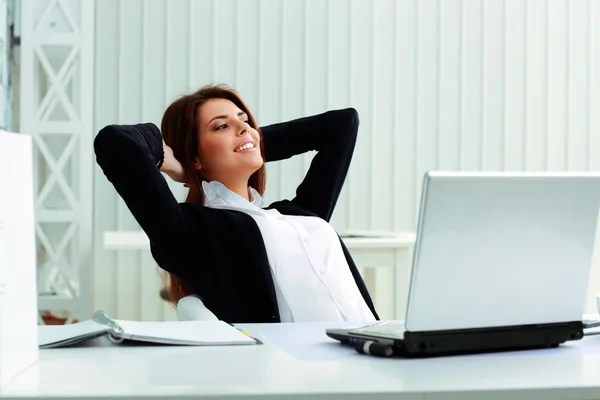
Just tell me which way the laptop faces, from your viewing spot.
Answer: facing away from the viewer and to the left of the viewer

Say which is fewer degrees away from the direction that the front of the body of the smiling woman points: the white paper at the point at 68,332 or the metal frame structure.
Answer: the white paper

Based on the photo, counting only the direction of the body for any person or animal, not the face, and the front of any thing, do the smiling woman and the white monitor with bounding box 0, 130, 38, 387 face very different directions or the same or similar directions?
very different directions

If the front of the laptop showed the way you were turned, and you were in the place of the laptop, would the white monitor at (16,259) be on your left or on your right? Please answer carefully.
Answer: on your left

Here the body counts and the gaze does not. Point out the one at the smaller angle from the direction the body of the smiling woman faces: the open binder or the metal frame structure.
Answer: the open binder
